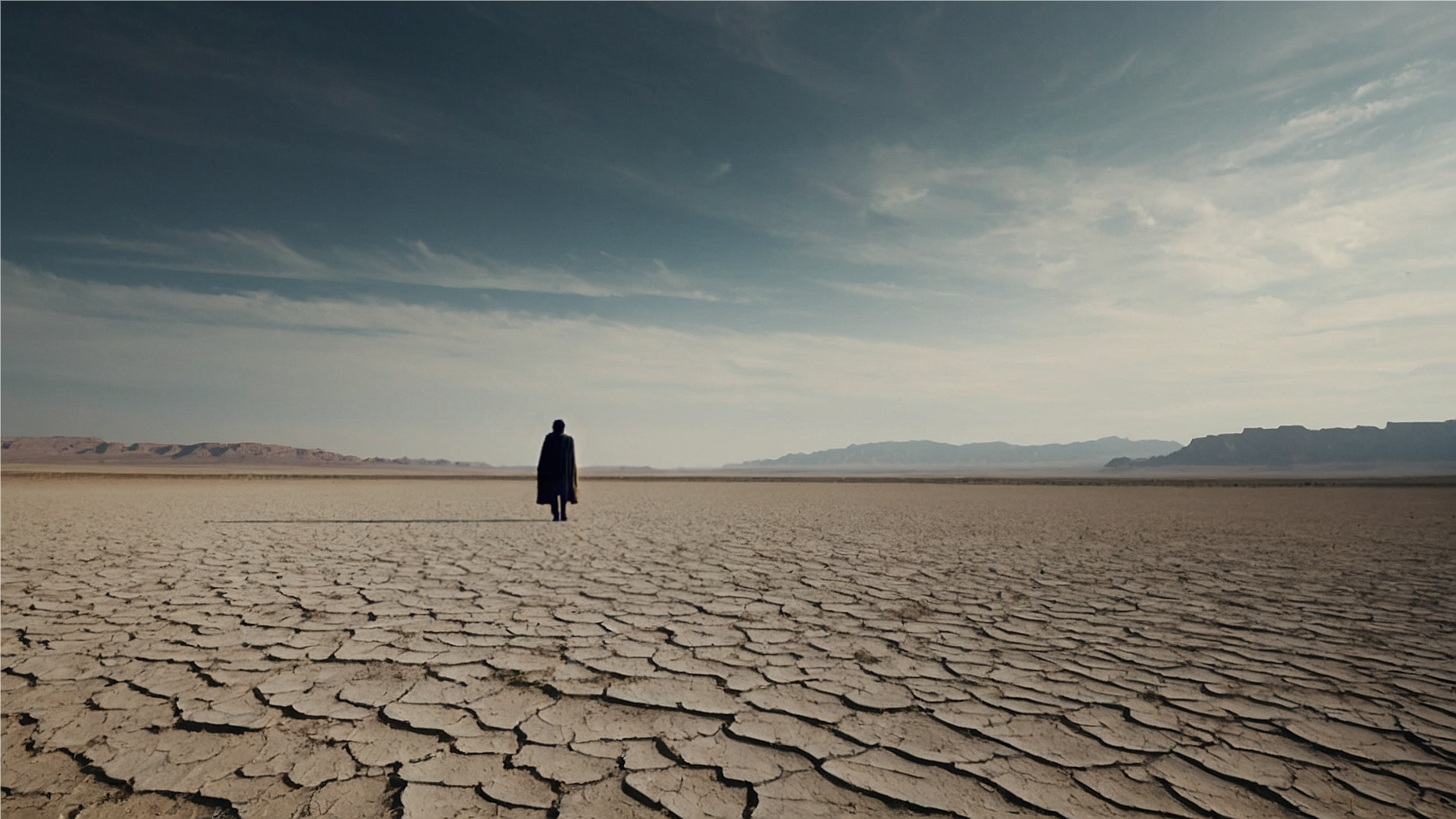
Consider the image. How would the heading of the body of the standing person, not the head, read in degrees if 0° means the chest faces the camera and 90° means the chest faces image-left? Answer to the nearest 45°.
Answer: approximately 180°
